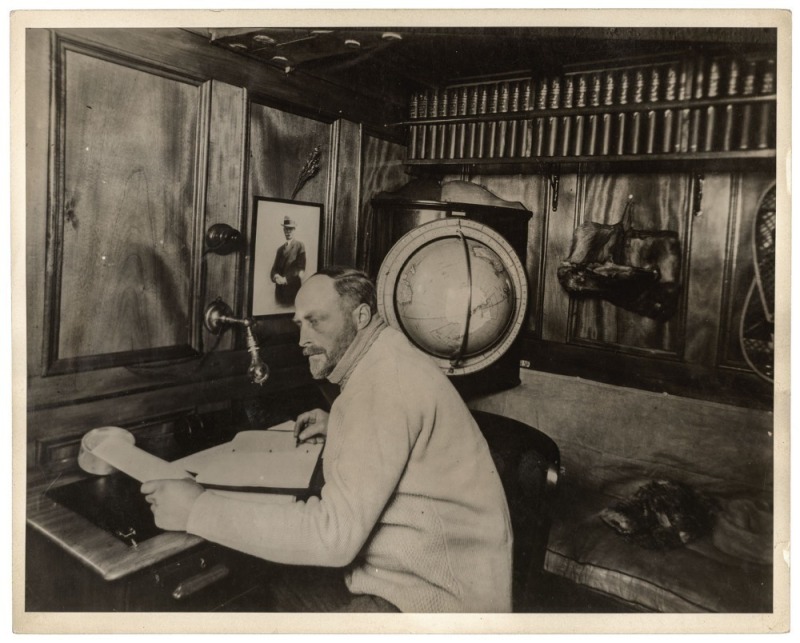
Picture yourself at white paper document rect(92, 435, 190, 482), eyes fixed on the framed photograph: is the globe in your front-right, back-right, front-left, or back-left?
front-right

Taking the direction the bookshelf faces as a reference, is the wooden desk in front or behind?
in front

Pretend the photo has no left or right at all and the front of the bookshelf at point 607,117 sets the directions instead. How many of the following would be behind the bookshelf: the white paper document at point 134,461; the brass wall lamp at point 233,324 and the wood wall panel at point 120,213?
0

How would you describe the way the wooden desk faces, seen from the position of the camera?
facing the viewer and to the right of the viewer

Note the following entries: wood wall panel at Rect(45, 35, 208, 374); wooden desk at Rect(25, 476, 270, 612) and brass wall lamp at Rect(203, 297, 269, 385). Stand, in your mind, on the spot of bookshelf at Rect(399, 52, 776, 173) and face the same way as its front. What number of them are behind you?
0

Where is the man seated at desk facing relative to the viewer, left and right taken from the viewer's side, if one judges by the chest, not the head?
facing to the left of the viewer

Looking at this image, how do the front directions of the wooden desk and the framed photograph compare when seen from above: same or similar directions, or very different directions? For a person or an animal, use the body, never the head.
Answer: same or similar directions

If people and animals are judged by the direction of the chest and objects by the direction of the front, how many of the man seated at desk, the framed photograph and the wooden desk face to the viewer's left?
1

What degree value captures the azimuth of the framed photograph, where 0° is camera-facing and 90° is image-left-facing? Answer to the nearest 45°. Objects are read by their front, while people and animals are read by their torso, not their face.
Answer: approximately 315°

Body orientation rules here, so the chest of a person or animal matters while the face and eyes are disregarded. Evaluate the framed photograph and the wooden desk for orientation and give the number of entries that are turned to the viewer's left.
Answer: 0

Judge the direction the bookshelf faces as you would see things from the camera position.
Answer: facing the viewer and to the left of the viewer
